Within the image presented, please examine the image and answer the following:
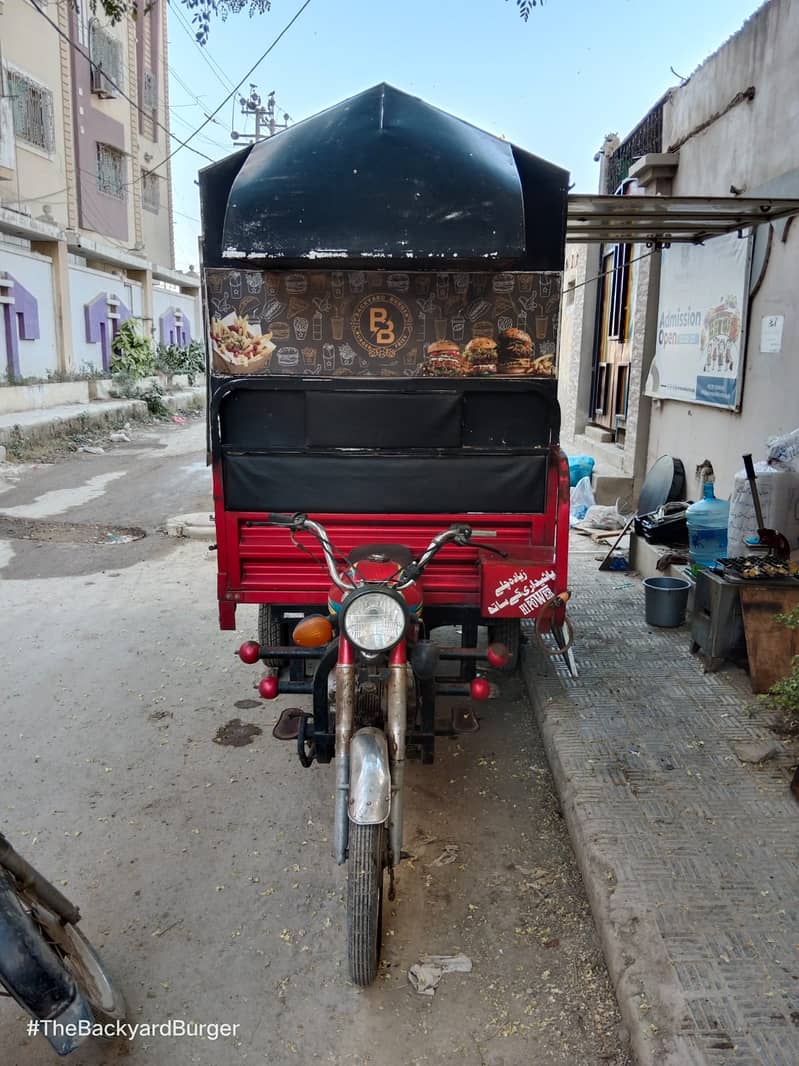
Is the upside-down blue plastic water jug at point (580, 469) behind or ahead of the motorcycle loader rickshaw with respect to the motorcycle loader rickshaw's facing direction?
behind

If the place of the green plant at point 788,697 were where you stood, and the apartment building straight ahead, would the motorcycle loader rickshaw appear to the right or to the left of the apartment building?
left

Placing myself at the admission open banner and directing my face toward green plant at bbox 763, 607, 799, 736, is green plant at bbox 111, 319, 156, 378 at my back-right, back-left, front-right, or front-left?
back-right

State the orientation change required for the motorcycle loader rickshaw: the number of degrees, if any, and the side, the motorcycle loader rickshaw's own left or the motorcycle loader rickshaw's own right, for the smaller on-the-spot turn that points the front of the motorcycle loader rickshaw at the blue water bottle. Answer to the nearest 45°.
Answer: approximately 135° to the motorcycle loader rickshaw's own left

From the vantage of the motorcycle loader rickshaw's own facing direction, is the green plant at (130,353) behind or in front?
behind

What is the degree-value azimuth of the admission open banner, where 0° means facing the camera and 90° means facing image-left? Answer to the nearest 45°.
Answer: approximately 45°

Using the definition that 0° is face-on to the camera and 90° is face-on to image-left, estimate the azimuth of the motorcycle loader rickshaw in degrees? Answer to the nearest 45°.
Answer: approximately 0°

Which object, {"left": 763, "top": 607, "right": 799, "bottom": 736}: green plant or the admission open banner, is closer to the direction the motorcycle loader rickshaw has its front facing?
the green plant

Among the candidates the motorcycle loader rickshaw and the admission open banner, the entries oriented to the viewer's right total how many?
0
